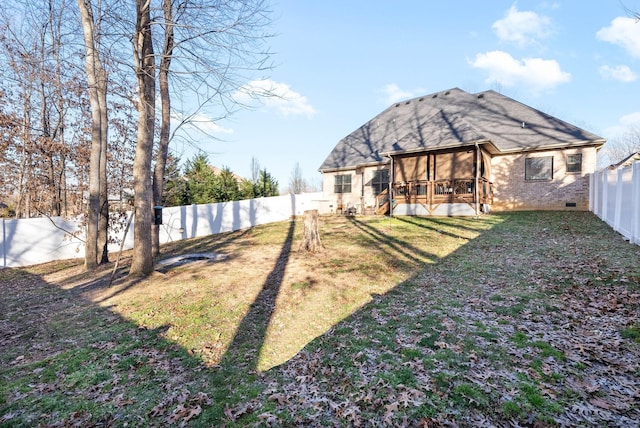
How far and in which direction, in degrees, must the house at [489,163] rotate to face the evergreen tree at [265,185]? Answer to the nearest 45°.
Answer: approximately 90° to its left

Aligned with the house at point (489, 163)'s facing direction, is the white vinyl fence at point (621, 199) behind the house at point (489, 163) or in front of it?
behind

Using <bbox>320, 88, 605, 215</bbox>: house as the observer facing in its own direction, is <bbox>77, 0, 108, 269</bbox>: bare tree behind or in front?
behind

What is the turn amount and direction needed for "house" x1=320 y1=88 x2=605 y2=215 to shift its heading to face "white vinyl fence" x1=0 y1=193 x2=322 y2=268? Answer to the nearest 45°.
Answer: approximately 135° to its left

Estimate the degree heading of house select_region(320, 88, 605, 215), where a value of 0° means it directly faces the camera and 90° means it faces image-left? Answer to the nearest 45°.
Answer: approximately 180°

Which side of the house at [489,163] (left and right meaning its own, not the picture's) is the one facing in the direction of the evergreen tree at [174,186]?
left

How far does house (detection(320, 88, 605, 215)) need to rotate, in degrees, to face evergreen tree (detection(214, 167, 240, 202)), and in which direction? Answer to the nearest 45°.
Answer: approximately 90° to its left

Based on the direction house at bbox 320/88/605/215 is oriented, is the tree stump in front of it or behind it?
behind

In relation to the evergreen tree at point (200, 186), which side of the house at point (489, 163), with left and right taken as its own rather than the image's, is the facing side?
left
